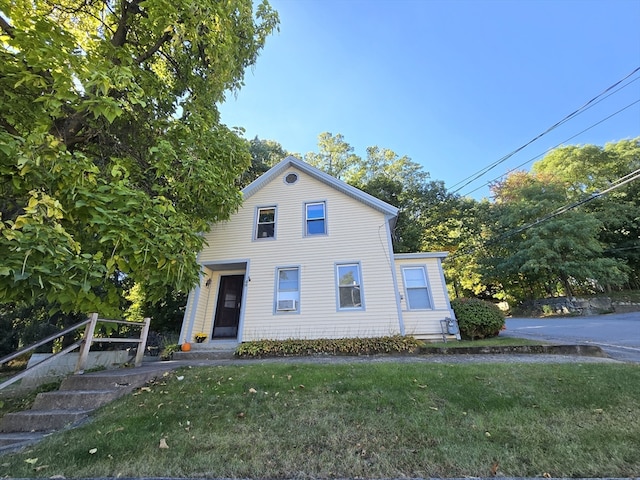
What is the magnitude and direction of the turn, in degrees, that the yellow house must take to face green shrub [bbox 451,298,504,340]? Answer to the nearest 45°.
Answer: approximately 90° to its left

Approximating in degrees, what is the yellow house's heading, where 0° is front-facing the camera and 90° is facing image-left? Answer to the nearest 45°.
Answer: approximately 0°

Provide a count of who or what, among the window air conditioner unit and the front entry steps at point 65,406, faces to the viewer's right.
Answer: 0

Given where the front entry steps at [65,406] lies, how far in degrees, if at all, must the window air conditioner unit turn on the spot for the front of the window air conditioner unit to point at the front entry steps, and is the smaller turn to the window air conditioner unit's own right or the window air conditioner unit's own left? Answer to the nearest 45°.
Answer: approximately 45° to the window air conditioner unit's own right

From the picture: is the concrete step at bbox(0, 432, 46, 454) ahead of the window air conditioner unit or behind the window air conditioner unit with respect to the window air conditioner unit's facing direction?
ahead

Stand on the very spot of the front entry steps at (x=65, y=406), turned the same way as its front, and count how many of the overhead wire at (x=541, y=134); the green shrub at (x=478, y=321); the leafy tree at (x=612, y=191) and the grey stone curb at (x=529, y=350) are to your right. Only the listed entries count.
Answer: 0

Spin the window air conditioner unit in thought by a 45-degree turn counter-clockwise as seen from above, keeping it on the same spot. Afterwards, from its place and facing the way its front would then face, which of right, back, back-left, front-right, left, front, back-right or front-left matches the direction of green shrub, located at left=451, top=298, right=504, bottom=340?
front-left

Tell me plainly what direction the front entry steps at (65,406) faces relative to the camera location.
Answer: facing the viewer and to the left of the viewer

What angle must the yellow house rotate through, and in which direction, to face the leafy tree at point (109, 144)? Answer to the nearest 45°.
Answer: approximately 45° to its right

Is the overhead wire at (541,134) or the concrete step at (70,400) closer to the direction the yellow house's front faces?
the concrete step

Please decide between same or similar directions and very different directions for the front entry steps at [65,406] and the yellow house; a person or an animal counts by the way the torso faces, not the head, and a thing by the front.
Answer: same or similar directions

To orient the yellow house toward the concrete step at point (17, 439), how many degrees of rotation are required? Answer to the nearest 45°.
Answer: approximately 45° to its right

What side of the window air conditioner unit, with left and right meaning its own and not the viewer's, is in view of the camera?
back
